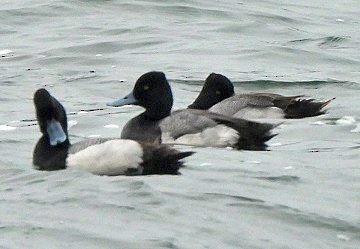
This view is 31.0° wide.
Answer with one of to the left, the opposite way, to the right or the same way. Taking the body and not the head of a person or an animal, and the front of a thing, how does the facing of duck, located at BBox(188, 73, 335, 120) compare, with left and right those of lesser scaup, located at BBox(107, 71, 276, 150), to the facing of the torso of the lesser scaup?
the same way

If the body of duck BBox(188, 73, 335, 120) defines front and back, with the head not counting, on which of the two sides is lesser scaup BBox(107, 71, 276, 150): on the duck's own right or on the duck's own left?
on the duck's own left

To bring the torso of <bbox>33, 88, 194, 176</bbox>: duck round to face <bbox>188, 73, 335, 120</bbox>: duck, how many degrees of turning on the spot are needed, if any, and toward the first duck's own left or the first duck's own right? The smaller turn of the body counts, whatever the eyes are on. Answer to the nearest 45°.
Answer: approximately 135° to the first duck's own right

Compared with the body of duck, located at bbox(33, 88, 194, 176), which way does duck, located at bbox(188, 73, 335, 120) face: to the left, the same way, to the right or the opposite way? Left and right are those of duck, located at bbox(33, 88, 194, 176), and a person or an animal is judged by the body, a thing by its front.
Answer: the same way

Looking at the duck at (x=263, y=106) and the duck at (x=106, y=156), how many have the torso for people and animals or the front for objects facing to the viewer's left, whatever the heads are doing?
2

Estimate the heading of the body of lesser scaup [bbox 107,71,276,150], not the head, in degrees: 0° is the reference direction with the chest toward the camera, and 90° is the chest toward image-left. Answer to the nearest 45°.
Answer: approximately 90°

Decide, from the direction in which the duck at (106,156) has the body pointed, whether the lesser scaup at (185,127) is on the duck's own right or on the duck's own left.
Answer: on the duck's own right

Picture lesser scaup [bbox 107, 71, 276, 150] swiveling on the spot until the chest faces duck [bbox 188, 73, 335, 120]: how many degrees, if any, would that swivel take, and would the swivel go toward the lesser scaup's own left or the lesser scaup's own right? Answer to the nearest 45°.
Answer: approximately 135° to the lesser scaup's own right

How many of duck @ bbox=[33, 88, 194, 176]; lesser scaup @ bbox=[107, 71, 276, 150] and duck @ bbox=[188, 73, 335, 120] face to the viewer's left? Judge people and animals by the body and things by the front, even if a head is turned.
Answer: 3

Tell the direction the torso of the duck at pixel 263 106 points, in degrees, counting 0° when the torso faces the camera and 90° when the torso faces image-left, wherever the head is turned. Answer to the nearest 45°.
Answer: approximately 90°

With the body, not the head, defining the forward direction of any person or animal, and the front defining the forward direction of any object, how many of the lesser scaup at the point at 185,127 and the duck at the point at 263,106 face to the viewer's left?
2

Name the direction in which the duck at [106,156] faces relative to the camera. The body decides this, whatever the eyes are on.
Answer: to the viewer's left

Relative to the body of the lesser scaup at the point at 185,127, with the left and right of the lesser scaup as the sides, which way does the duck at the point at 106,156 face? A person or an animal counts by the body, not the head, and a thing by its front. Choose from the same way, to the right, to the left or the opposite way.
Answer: the same way
